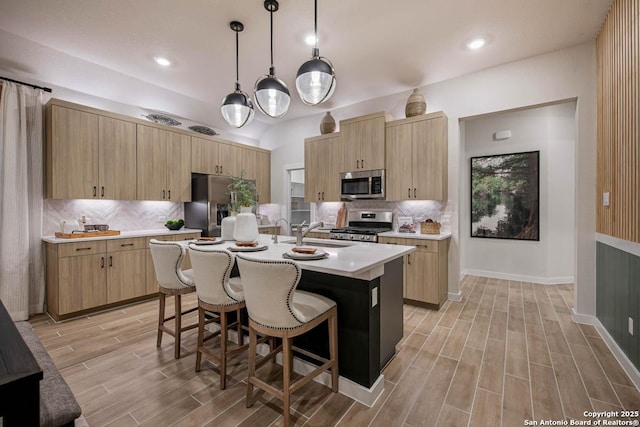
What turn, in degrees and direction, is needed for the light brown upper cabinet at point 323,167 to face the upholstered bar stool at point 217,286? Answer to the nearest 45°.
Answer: approximately 45° to its left

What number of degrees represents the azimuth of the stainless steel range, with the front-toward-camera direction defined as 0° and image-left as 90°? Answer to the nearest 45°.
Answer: approximately 45°

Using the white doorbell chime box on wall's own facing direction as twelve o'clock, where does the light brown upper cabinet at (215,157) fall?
The light brown upper cabinet is roughly at 2 o'clock from the white doorbell chime box on wall.

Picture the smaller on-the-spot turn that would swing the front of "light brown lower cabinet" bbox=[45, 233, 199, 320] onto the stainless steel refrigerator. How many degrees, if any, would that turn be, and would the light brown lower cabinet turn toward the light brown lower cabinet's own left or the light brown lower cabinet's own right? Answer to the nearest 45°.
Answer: approximately 45° to the light brown lower cabinet's own left

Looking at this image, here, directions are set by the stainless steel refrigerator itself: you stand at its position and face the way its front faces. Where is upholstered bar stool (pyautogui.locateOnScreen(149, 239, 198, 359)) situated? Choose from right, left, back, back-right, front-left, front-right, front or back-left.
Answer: front-right

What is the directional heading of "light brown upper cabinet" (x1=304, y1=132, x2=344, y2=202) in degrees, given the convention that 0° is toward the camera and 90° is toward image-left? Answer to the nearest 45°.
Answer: approximately 45°

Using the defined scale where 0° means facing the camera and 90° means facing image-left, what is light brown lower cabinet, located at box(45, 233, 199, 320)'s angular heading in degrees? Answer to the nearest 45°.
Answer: approximately 315°
